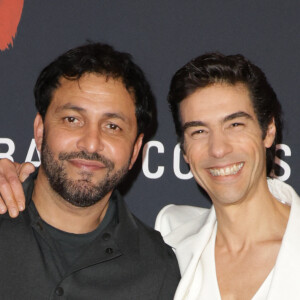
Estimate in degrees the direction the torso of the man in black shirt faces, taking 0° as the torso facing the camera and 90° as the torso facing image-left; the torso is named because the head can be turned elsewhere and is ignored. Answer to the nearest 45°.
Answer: approximately 0°

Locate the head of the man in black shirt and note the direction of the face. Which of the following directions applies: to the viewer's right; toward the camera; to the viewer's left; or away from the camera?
toward the camera
